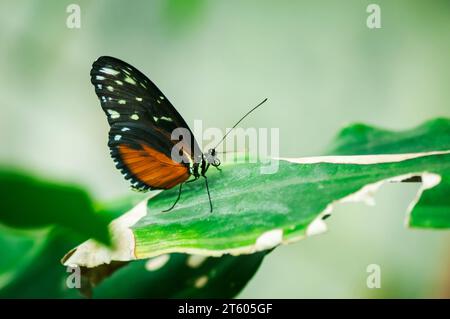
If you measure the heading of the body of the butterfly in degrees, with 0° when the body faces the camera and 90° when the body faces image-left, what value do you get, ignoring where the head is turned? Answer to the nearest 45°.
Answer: approximately 270°

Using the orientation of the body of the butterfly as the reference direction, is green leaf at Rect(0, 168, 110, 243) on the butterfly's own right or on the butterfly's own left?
on the butterfly's own right
